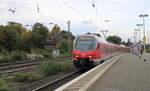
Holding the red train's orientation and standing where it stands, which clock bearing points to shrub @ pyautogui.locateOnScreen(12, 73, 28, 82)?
The shrub is roughly at 12 o'clock from the red train.

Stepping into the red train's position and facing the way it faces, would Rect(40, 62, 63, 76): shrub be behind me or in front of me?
in front

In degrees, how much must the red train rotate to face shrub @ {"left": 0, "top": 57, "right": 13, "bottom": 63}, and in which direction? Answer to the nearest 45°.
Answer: approximately 90° to its right

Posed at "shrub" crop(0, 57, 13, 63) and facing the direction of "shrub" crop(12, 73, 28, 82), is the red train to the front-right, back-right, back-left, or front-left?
front-left

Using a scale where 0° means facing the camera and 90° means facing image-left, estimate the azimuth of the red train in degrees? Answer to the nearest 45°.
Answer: approximately 45°

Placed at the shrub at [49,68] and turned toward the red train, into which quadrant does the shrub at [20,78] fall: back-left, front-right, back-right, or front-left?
back-right

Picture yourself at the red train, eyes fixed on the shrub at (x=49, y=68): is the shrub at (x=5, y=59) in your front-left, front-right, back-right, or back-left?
front-right
